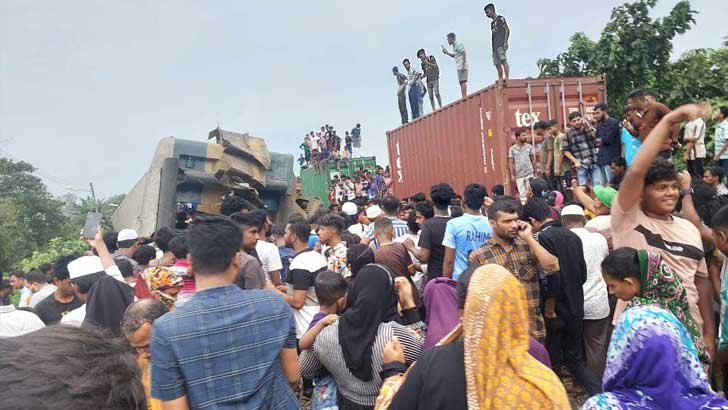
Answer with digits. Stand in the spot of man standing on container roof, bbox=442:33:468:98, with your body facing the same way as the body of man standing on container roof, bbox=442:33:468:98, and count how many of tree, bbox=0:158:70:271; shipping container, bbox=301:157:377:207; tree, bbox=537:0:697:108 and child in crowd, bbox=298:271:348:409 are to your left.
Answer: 1

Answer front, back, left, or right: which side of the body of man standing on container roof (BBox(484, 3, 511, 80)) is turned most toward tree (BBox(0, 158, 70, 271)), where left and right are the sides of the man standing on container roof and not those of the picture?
right

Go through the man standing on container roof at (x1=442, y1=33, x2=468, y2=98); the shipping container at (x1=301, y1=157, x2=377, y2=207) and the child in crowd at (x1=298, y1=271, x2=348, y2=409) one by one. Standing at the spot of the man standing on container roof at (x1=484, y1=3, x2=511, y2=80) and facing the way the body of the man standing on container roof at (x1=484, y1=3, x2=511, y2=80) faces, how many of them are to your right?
2

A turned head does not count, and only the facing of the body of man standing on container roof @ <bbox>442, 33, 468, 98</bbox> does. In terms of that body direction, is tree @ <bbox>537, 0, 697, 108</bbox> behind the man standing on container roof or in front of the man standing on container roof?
behind

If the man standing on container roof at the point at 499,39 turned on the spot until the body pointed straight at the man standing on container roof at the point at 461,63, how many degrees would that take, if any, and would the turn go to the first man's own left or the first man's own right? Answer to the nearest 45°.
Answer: approximately 90° to the first man's own right

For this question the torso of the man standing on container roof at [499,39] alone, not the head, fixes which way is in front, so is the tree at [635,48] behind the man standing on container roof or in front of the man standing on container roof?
behind

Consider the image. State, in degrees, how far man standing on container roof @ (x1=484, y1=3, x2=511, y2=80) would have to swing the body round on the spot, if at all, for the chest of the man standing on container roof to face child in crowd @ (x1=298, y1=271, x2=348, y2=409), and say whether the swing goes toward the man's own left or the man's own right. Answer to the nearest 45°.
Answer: approximately 45° to the man's own left

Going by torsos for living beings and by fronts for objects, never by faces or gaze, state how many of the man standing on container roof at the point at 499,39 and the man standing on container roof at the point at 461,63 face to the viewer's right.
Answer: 0

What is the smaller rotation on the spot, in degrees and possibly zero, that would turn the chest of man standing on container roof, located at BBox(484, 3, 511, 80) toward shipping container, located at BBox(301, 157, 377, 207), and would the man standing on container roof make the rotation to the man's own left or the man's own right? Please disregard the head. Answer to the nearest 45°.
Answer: approximately 90° to the man's own right
